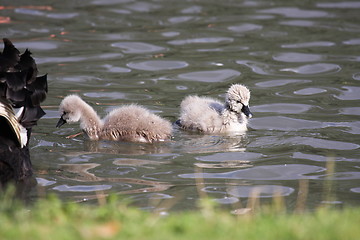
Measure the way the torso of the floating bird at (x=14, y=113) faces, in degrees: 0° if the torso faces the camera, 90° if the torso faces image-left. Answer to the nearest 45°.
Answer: approximately 90°
